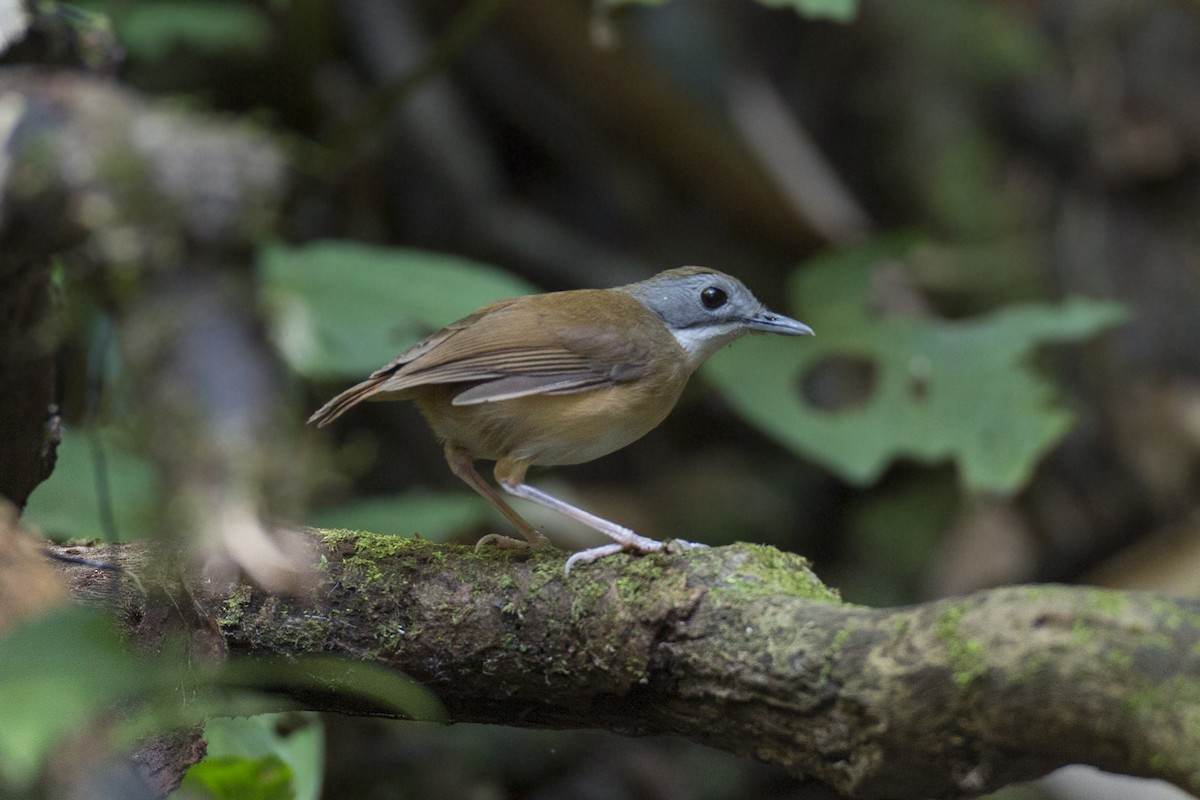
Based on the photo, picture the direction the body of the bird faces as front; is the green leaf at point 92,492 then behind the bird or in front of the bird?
behind

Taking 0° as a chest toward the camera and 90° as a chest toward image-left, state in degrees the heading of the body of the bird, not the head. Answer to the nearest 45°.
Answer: approximately 270°

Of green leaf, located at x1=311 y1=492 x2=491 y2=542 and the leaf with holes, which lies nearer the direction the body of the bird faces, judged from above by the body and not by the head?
the leaf with holes

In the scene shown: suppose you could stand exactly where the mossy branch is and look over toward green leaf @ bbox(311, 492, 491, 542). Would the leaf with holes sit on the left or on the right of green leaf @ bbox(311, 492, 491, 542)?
right

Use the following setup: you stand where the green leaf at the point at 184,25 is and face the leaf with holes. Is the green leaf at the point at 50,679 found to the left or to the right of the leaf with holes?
right
